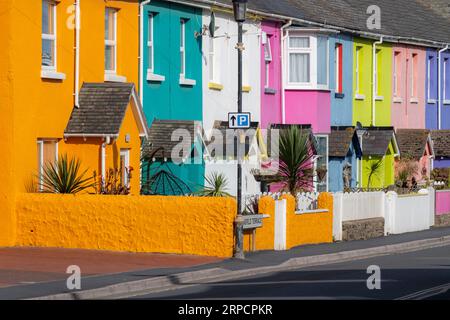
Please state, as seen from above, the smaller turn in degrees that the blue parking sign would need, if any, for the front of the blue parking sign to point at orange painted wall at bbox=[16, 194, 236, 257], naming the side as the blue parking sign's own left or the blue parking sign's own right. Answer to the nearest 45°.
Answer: approximately 90° to the blue parking sign's own right

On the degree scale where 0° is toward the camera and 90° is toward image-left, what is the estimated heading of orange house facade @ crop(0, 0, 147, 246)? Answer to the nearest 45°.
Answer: approximately 315°

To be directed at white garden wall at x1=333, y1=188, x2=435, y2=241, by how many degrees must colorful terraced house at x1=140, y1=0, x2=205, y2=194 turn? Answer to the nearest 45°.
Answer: approximately 45° to its left

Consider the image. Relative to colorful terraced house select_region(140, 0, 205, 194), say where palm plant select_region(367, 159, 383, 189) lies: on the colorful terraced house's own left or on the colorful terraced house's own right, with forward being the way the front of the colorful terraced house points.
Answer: on the colorful terraced house's own left

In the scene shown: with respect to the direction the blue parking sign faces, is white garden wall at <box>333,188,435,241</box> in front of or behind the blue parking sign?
behind

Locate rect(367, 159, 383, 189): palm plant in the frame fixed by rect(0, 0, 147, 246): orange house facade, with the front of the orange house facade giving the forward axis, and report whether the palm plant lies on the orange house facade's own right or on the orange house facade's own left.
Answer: on the orange house facade's own left

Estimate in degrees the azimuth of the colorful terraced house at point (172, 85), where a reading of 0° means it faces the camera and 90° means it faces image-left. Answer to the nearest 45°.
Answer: approximately 315°
